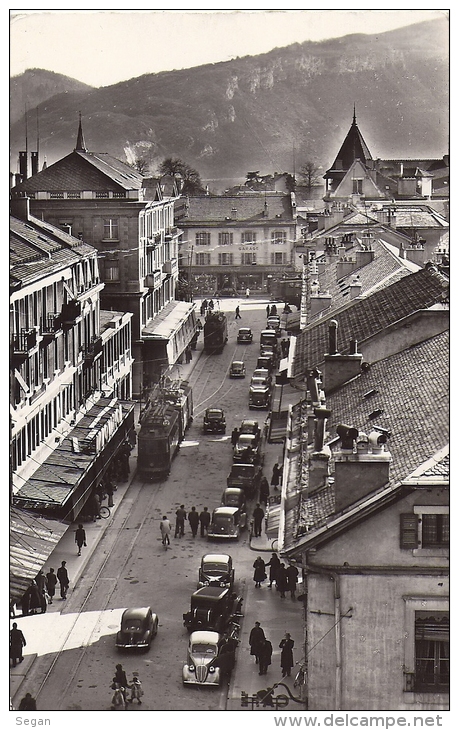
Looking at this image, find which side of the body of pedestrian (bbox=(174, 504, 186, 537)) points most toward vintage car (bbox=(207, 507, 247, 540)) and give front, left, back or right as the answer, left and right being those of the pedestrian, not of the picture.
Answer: right

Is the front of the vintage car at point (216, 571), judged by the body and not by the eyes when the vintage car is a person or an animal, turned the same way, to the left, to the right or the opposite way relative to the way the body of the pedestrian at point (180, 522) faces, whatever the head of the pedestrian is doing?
the opposite way

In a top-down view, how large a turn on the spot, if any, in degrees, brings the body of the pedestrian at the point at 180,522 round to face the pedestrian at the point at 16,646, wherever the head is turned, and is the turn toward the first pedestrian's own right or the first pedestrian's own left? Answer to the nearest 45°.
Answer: approximately 180°

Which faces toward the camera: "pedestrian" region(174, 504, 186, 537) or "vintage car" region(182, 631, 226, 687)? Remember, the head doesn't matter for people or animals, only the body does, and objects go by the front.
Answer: the vintage car

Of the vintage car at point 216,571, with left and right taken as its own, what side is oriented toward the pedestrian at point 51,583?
right

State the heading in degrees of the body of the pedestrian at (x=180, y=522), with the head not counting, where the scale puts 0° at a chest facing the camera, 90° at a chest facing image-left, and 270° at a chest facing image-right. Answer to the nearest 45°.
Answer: approximately 180°

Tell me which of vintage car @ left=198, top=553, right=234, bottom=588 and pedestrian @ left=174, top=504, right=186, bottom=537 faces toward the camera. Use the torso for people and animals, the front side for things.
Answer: the vintage car

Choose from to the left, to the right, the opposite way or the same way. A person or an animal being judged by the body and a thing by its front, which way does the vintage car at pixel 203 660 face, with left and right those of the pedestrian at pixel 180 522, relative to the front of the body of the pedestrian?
the opposite way

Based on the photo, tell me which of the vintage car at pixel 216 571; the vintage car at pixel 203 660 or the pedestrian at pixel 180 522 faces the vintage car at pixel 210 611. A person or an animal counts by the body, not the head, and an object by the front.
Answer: the vintage car at pixel 216 571

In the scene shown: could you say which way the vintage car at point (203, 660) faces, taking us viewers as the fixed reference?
facing the viewer

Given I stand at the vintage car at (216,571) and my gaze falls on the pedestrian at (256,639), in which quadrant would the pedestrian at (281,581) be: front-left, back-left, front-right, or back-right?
front-left
